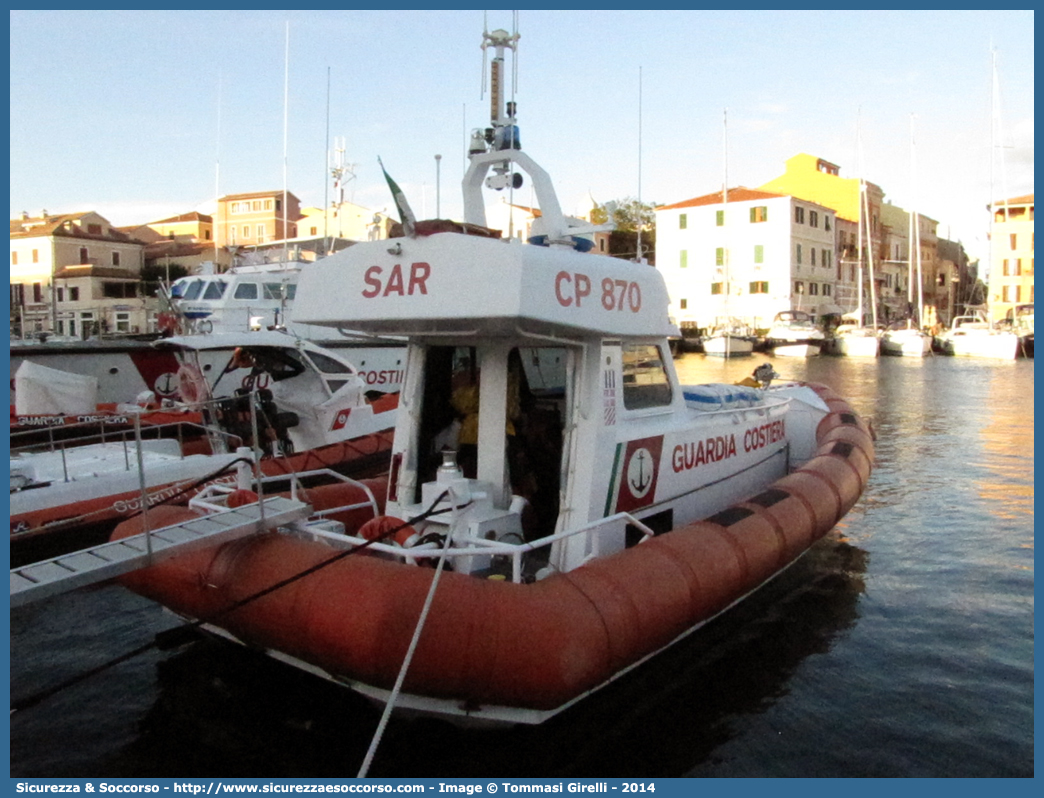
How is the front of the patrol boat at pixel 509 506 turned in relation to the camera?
facing away from the viewer and to the right of the viewer
